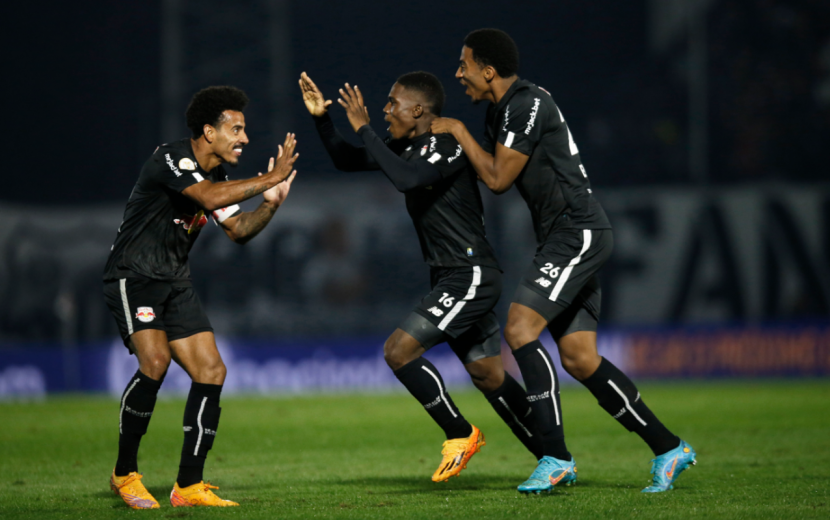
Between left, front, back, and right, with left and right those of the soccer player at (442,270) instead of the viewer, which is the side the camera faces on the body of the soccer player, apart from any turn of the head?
left

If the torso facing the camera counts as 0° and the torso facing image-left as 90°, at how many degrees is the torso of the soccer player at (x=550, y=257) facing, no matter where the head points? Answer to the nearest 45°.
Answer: approximately 90°

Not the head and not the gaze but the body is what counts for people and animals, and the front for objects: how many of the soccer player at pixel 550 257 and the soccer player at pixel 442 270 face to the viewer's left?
2

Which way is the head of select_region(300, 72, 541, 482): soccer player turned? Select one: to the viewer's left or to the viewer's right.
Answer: to the viewer's left

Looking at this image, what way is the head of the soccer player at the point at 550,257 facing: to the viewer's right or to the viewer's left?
to the viewer's left

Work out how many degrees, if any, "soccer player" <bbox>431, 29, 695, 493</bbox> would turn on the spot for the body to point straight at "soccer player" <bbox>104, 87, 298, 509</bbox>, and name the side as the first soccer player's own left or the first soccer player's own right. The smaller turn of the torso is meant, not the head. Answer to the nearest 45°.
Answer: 0° — they already face them

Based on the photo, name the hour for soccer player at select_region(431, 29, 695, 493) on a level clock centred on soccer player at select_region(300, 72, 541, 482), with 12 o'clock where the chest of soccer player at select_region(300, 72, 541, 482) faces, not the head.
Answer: soccer player at select_region(431, 29, 695, 493) is roughly at 7 o'clock from soccer player at select_region(300, 72, 541, 482).
